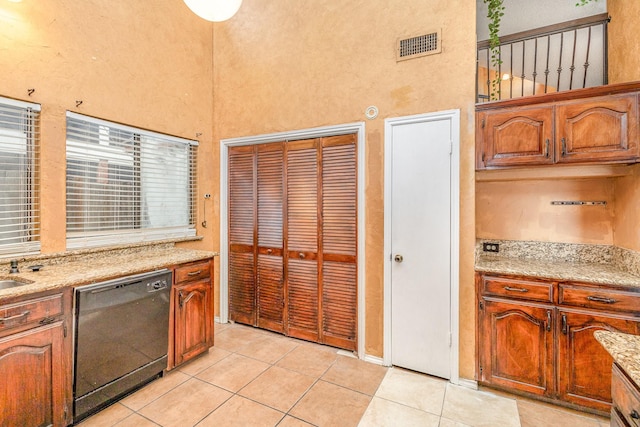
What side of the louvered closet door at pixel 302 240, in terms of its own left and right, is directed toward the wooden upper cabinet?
left

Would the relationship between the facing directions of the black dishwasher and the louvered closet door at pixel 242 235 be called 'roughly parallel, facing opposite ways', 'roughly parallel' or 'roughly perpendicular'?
roughly perpendicular

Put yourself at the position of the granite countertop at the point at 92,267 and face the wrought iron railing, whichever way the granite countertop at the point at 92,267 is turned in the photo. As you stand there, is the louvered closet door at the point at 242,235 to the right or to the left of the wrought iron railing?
left

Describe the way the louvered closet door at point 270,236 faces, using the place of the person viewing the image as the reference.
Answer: facing the viewer and to the left of the viewer

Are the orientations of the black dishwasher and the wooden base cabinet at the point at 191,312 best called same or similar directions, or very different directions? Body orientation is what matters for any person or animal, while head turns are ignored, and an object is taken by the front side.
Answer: same or similar directions

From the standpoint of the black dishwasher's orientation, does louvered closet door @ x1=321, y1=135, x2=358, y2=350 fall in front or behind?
in front

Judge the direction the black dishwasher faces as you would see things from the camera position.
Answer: facing the viewer and to the right of the viewer

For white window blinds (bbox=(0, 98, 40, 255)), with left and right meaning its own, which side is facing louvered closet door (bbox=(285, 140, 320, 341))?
left

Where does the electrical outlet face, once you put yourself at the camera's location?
facing the viewer

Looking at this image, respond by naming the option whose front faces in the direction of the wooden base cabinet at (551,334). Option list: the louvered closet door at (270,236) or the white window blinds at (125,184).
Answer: the white window blinds
